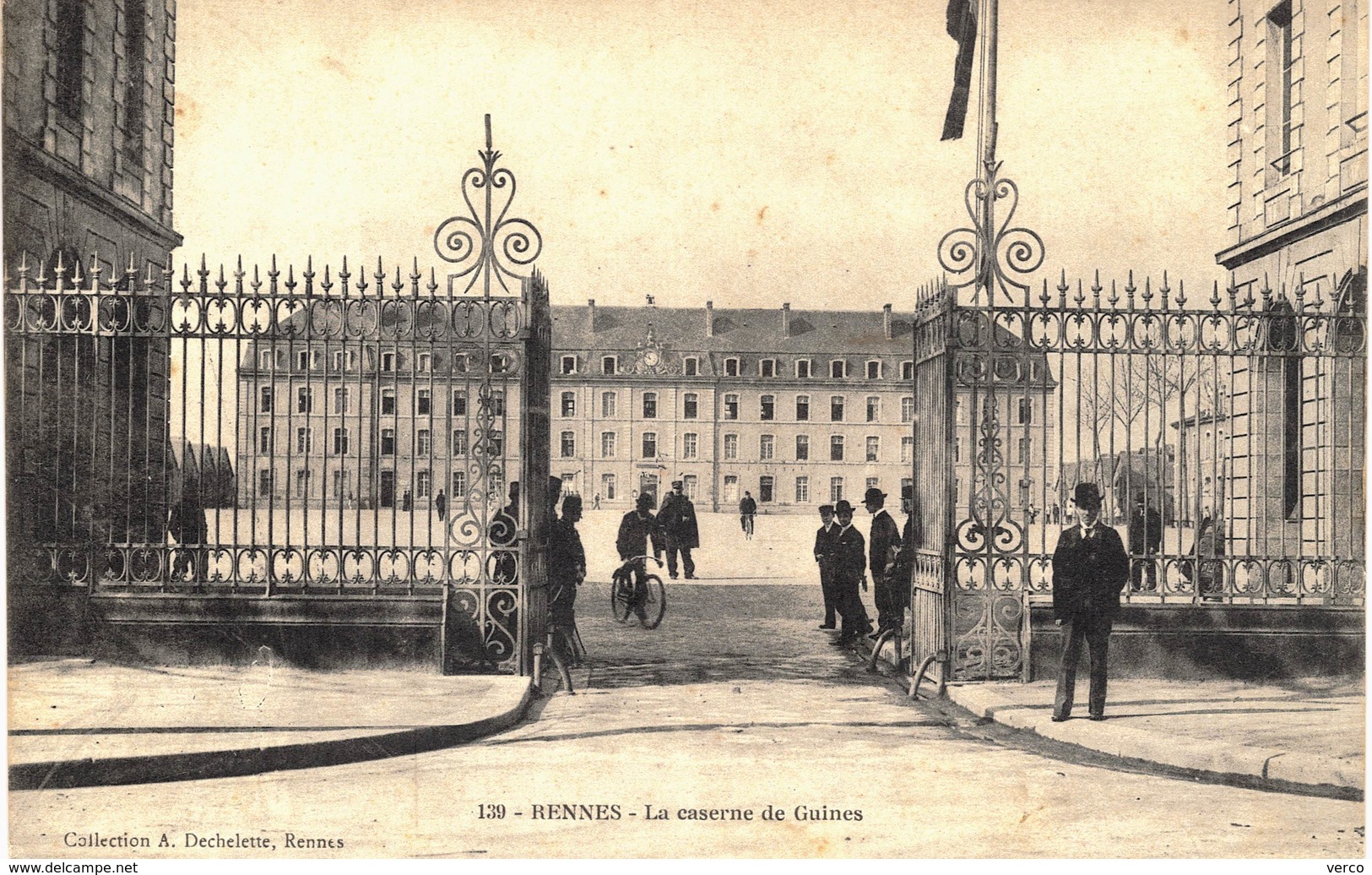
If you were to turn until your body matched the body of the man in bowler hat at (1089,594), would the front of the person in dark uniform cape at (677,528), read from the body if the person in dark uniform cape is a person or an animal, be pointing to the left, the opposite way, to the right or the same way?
the same way

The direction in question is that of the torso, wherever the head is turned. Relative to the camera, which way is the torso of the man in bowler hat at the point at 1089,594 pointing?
toward the camera

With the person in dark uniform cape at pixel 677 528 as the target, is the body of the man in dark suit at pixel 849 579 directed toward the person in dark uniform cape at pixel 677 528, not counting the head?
no

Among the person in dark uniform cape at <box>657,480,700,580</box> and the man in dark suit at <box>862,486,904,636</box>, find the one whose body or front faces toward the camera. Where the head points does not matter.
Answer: the person in dark uniform cape at <box>657,480,700,580</box>

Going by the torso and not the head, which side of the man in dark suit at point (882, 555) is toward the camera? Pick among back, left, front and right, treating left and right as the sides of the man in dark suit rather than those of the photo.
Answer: left

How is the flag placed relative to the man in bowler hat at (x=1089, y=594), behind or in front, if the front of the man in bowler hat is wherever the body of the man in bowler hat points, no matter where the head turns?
behind

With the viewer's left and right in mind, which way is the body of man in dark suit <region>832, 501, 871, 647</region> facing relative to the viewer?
facing the viewer and to the left of the viewer

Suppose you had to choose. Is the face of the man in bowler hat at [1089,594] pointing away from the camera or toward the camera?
toward the camera

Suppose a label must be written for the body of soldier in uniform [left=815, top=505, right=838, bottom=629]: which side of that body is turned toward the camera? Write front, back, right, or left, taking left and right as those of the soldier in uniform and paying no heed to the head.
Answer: front
